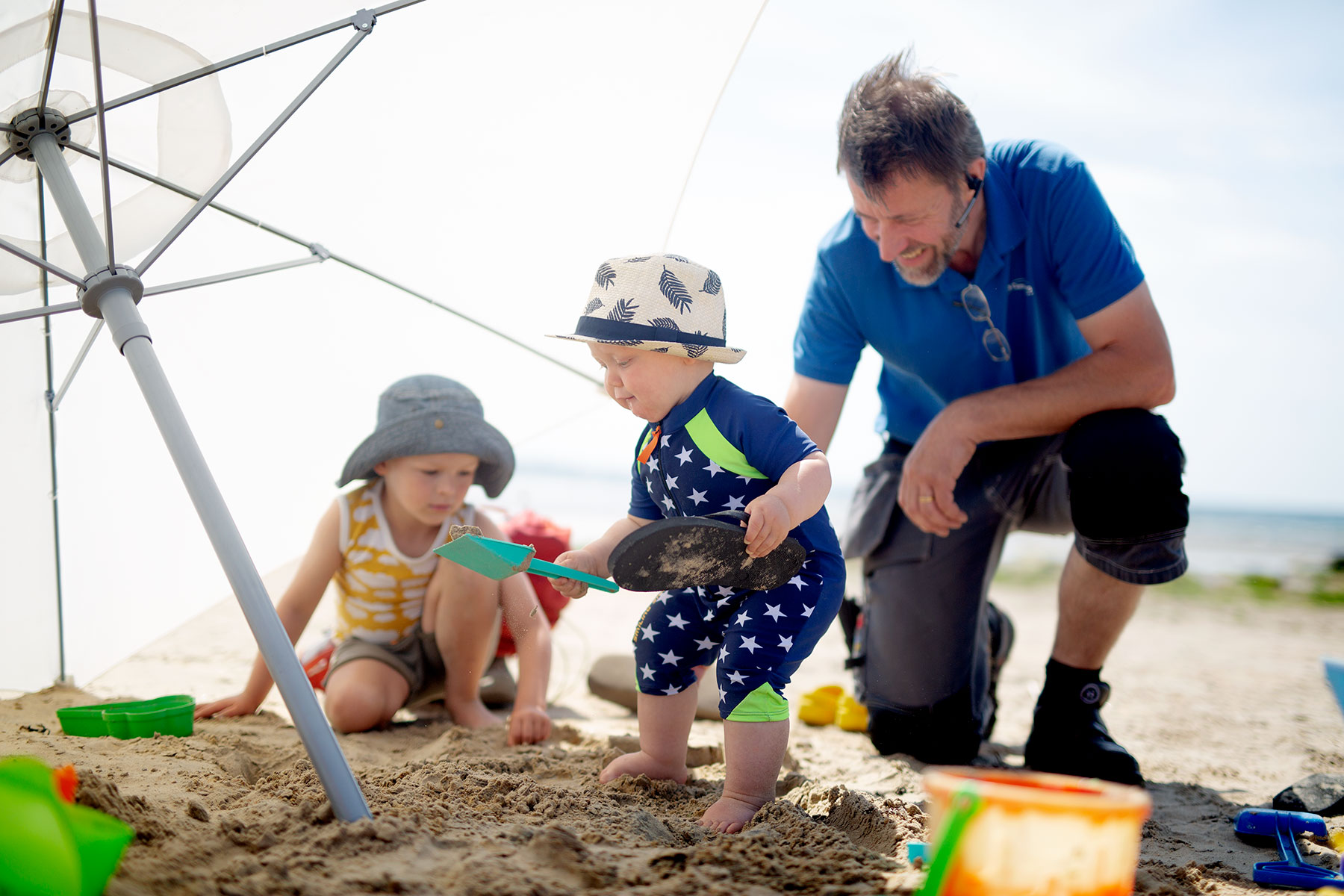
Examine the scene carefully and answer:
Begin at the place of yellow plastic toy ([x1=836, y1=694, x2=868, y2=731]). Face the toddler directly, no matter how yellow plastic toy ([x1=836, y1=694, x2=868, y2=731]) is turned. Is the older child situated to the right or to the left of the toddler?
right

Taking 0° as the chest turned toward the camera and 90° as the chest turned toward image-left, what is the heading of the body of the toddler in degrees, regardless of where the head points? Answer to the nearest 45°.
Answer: approximately 45°

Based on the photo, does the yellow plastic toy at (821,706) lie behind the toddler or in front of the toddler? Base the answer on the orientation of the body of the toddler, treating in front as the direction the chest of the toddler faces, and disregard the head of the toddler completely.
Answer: behind

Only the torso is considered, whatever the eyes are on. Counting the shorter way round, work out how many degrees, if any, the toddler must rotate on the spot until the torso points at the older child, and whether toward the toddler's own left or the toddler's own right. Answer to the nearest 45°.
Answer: approximately 90° to the toddler's own right

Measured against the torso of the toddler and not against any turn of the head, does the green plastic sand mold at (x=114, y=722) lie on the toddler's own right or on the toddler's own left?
on the toddler's own right

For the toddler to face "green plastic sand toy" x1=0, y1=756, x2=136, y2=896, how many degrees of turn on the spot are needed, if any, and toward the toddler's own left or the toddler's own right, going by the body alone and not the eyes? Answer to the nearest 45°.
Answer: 0° — they already face it

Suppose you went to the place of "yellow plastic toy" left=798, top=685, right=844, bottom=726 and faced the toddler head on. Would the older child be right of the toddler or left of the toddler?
right

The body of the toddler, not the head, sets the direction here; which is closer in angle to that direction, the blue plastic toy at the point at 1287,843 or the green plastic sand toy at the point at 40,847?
the green plastic sand toy

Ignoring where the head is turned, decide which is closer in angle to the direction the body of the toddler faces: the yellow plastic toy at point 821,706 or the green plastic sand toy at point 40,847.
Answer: the green plastic sand toy

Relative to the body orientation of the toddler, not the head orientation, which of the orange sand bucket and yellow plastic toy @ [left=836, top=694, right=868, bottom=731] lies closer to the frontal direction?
the orange sand bucket
